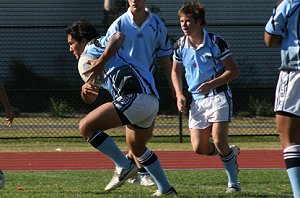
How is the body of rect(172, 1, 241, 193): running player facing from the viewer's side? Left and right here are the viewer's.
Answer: facing the viewer and to the left of the viewer

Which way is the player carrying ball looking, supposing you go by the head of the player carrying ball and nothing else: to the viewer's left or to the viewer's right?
to the viewer's left

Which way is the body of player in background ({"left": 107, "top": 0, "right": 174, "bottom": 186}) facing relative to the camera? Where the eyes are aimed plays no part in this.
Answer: toward the camera

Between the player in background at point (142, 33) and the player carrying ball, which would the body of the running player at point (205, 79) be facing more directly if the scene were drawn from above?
the player carrying ball

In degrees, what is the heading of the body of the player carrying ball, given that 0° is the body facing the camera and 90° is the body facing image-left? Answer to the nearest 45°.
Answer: approximately 90°

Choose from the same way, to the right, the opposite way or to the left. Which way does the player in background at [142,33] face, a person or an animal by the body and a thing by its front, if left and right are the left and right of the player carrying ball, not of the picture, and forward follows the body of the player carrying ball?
to the left

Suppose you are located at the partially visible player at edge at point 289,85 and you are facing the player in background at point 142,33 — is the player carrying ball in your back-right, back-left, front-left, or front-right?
front-left

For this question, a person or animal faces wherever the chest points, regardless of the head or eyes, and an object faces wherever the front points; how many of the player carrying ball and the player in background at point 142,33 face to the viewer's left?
1

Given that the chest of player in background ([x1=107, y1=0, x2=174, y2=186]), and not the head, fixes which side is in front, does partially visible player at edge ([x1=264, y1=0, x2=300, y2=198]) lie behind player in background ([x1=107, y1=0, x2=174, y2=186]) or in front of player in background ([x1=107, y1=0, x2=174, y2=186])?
in front

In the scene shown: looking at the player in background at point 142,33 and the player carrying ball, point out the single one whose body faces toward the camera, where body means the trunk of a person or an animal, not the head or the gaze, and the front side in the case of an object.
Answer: the player in background

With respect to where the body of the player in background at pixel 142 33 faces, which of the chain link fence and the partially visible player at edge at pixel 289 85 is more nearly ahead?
the partially visible player at edge

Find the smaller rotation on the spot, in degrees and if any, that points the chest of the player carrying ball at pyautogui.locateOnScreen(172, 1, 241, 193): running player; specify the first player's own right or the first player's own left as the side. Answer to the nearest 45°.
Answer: approximately 135° to the first player's own right
